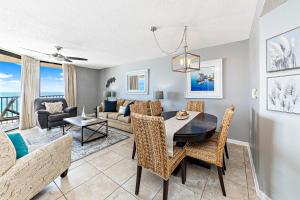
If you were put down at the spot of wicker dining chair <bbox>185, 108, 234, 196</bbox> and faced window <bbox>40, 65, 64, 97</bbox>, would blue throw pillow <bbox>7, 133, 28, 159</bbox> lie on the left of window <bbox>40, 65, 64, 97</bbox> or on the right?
left

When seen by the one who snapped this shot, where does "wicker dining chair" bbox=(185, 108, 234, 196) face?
facing to the left of the viewer

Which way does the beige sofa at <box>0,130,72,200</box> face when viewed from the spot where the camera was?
facing away from the viewer and to the right of the viewer

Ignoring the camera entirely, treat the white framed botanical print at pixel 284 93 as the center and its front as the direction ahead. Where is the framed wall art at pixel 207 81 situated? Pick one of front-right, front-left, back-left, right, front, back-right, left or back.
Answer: right

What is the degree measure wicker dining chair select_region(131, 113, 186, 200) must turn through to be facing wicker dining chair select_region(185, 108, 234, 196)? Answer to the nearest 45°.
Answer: approximately 45° to its right

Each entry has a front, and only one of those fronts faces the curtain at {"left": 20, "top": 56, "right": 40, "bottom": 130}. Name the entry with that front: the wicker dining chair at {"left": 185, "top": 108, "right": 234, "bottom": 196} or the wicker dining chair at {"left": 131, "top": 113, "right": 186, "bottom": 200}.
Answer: the wicker dining chair at {"left": 185, "top": 108, "right": 234, "bottom": 196}

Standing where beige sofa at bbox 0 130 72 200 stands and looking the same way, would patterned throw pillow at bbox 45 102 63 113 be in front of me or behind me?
in front

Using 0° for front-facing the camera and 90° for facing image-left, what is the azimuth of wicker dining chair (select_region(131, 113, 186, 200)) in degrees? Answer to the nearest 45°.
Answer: approximately 225°

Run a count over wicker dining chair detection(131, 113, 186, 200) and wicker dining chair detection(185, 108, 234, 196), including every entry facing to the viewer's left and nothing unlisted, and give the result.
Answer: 1
